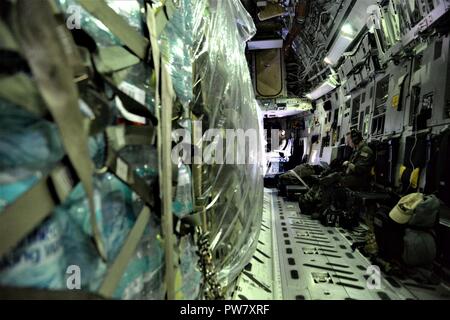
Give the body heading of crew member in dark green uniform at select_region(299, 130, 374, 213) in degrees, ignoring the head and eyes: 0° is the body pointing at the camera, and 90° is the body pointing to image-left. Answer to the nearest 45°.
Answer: approximately 90°

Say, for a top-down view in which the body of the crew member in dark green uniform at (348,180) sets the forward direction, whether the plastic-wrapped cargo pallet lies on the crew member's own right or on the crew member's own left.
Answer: on the crew member's own left
